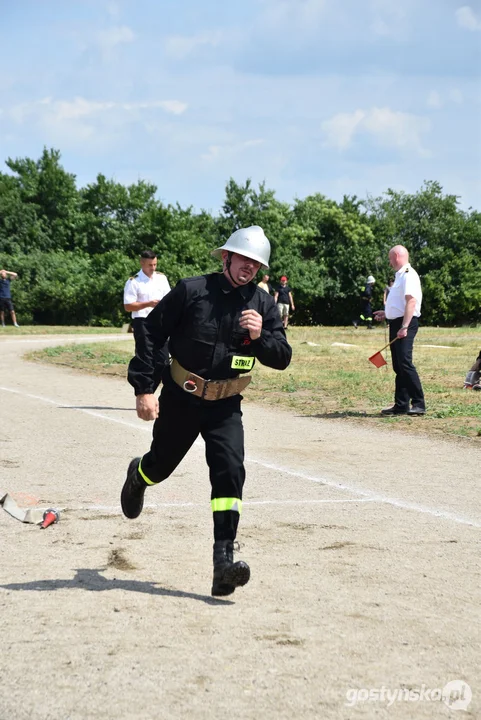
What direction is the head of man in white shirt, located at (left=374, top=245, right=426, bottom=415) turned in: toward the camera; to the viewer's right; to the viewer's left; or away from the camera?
to the viewer's left

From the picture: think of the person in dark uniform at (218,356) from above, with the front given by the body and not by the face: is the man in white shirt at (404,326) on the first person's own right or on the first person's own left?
on the first person's own left

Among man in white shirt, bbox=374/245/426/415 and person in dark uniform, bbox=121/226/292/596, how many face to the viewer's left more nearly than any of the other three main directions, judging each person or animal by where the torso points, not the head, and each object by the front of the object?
1

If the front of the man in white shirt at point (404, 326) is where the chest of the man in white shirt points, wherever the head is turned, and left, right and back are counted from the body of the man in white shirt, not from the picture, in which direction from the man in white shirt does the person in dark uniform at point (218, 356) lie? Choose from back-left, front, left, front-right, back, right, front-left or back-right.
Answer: left

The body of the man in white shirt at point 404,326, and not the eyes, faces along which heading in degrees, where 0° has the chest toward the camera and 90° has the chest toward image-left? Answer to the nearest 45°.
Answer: approximately 90°

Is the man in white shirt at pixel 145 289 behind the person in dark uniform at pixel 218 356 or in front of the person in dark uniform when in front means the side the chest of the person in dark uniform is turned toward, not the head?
behind

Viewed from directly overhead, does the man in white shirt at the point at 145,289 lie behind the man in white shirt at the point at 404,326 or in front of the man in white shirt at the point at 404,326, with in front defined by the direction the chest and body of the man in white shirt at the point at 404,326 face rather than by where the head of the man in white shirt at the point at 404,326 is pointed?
in front

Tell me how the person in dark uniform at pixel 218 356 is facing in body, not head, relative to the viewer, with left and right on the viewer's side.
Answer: facing the viewer and to the right of the viewer

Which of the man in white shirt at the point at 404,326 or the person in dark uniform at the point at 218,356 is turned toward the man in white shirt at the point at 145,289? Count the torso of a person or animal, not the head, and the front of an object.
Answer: the man in white shirt at the point at 404,326
